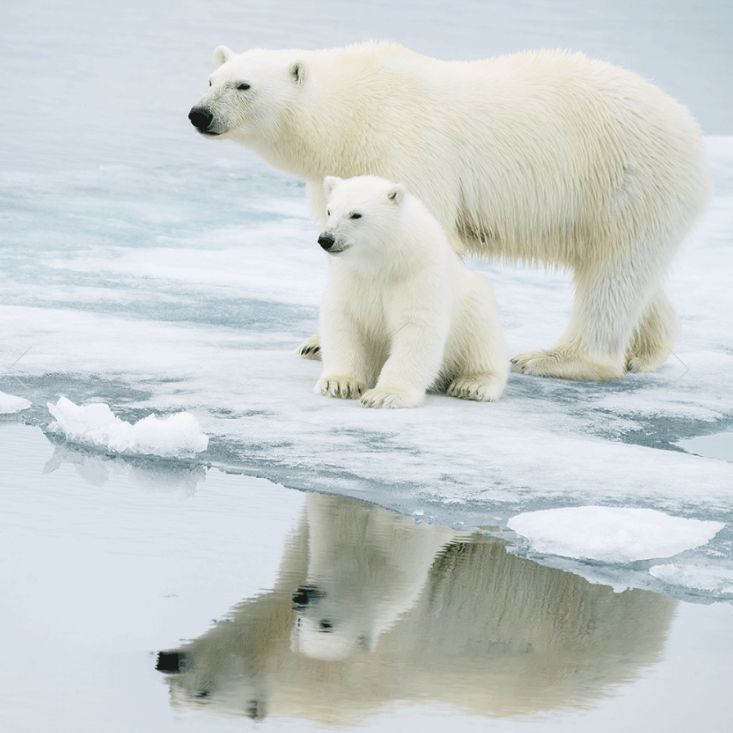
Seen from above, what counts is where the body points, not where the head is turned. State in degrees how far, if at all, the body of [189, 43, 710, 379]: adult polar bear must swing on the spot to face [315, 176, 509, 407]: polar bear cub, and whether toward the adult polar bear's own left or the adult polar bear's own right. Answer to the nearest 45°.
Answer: approximately 90° to the adult polar bear's own left

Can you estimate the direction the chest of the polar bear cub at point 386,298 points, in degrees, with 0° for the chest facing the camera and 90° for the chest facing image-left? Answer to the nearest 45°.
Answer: approximately 45°

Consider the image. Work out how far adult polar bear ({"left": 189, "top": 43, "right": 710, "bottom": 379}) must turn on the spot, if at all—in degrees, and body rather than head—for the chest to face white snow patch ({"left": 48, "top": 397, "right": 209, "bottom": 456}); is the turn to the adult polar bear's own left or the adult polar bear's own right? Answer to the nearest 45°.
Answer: approximately 45° to the adult polar bear's own left

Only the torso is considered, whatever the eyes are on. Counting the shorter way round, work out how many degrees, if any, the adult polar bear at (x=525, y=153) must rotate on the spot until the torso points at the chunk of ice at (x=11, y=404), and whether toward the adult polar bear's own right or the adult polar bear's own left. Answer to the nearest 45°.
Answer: approximately 45° to the adult polar bear's own left

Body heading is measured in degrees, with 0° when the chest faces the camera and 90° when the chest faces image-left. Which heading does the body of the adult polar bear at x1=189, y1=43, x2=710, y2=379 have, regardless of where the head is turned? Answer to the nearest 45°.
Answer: approximately 90°

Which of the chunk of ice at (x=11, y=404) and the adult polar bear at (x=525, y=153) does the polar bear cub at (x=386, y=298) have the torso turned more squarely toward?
the chunk of ice

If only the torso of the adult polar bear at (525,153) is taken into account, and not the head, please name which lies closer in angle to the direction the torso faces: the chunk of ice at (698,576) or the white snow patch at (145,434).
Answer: the white snow patch
